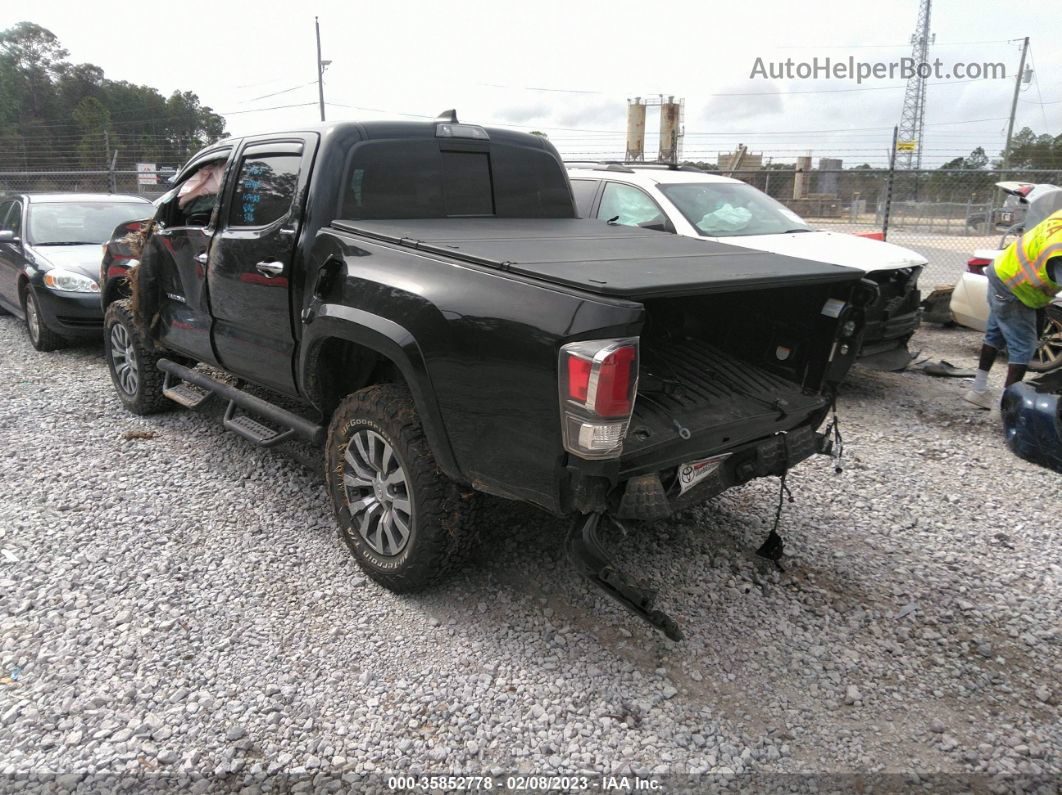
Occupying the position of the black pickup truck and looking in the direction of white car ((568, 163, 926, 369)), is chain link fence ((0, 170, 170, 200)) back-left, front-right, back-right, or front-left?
front-left

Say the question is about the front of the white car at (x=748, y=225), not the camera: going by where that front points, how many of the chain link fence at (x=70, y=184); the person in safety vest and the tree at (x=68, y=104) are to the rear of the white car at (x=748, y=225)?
2

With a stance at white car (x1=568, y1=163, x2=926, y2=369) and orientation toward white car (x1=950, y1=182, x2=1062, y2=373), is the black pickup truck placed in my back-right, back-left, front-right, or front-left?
back-right

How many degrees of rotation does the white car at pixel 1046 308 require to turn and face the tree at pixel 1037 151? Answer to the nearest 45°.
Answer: approximately 45° to its left

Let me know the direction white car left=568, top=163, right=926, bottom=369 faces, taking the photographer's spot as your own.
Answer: facing the viewer and to the right of the viewer

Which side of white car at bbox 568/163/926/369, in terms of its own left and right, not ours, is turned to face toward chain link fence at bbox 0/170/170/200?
back

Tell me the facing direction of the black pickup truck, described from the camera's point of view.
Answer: facing away from the viewer and to the left of the viewer

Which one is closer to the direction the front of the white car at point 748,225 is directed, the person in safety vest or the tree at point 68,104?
the person in safety vest

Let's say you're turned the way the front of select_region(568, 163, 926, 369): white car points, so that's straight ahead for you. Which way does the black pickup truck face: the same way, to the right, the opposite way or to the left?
the opposite way

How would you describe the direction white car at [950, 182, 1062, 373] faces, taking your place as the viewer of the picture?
facing away from the viewer and to the right of the viewer

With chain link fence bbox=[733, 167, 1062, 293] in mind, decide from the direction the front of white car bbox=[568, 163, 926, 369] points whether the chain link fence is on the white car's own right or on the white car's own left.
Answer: on the white car's own left

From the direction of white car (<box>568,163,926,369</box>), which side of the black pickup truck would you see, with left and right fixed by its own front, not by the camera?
right
